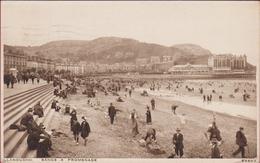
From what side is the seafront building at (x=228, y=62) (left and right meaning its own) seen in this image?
front

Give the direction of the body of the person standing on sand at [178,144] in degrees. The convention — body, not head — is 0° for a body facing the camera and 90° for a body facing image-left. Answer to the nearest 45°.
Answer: approximately 0°

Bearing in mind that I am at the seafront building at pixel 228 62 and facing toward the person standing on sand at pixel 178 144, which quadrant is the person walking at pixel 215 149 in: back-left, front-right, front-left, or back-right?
front-left

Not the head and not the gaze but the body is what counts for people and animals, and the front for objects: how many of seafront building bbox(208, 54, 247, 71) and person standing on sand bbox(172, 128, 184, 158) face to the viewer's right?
0

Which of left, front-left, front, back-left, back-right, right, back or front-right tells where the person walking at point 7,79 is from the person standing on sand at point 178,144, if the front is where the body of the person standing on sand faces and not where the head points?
right

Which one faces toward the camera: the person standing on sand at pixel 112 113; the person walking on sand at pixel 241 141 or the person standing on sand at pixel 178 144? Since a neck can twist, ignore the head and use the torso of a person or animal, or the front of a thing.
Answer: the person standing on sand at pixel 178 144

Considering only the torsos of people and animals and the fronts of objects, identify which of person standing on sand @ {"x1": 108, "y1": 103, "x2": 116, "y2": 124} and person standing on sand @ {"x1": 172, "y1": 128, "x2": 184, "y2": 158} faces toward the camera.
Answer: person standing on sand @ {"x1": 172, "y1": 128, "x2": 184, "y2": 158}

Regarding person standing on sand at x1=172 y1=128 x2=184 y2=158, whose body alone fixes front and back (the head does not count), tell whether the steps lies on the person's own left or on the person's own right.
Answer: on the person's own right

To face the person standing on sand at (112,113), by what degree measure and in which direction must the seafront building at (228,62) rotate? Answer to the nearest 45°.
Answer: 0° — it already faces them
